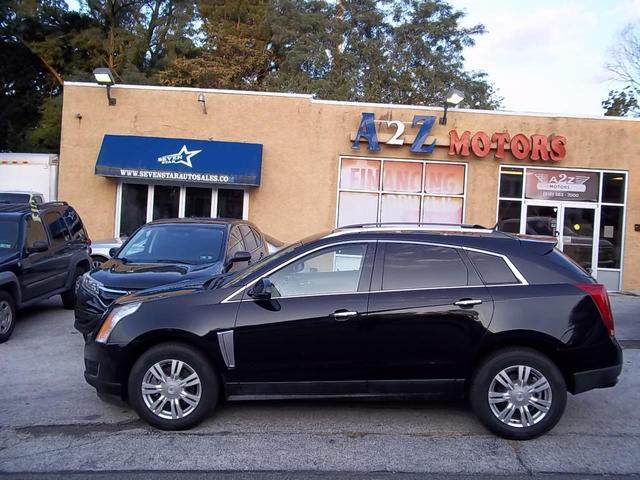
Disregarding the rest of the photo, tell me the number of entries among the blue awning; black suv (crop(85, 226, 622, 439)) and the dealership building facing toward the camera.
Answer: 2

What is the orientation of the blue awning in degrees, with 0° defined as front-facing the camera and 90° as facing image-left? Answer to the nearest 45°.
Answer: approximately 0°

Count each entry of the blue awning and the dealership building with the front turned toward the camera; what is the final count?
2

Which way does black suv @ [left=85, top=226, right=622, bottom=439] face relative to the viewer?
to the viewer's left

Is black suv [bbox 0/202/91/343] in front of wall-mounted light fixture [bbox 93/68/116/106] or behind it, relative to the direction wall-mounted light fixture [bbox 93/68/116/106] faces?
in front

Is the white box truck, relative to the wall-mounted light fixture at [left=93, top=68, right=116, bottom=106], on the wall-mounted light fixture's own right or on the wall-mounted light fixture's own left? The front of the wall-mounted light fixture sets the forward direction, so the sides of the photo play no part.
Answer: on the wall-mounted light fixture's own right

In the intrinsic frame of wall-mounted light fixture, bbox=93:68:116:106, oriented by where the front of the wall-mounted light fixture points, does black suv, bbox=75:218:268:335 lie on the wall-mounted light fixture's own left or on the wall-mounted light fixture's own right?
on the wall-mounted light fixture's own left

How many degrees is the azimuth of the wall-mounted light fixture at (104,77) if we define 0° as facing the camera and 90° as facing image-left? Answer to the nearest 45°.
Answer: approximately 45°

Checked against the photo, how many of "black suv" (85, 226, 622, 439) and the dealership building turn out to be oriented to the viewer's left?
1
